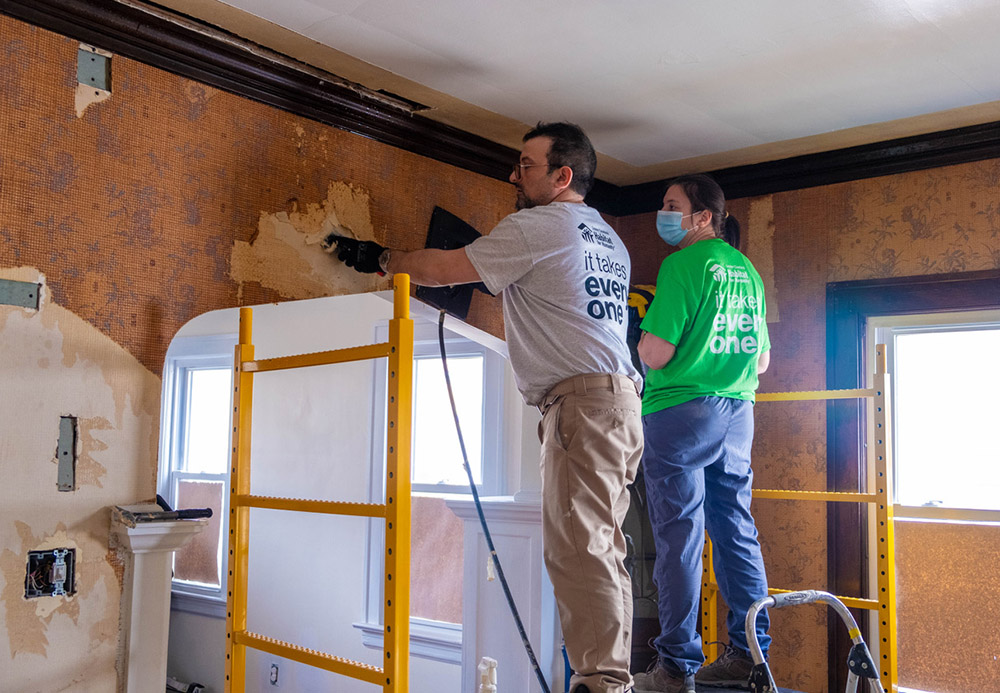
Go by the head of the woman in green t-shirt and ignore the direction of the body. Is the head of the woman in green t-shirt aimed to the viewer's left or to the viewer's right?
to the viewer's left

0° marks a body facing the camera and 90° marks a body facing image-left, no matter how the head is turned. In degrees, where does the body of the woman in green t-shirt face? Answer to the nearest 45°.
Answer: approximately 135°

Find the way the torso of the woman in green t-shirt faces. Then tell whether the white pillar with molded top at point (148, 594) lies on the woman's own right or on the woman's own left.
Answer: on the woman's own left

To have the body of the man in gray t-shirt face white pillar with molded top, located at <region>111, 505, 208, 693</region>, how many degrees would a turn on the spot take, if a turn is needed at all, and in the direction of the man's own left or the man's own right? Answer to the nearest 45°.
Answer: approximately 45° to the man's own left

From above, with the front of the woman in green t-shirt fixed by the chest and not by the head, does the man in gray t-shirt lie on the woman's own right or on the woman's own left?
on the woman's own left

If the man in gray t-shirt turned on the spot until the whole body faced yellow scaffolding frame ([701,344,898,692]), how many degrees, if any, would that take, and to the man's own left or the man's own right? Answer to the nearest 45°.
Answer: approximately 90° to the man's own right

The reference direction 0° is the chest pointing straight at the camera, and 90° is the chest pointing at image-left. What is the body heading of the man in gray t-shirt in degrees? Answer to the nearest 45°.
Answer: approximately 135°

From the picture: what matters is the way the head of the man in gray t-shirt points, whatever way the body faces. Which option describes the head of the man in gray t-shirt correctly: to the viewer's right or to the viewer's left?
to the viewer's left
